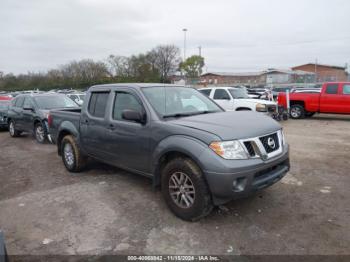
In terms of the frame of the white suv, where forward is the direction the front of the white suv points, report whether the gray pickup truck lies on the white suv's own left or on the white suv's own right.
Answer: on the white suv's own right

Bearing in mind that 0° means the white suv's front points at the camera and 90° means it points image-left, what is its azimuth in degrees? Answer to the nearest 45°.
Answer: approximately 315°

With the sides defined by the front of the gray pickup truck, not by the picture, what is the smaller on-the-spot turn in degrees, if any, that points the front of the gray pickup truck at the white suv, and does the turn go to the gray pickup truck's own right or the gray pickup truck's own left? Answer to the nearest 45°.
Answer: approximately 135° to the gray pickup truck's own left
